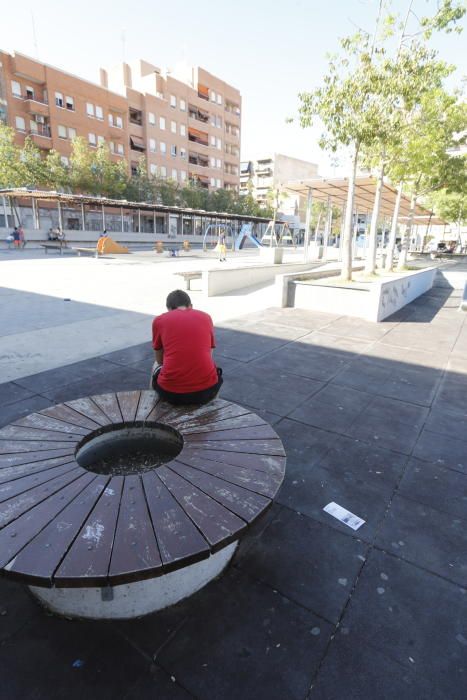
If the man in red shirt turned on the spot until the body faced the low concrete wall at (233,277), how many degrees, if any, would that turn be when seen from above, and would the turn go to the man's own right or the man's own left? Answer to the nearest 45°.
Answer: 0° — they already face it

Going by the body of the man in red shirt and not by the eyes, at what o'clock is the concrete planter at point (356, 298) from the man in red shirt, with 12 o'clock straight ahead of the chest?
The concrete planter is roughly at 1 o'clock from the man in red shirt.

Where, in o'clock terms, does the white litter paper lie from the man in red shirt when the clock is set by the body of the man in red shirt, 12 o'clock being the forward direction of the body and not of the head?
The white litter paper is roughly at 4 o'clock from the man in red shirt.

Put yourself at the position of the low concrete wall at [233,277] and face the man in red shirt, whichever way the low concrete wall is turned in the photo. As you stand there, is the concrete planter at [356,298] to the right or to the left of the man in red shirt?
left

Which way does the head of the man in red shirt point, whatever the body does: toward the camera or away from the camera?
away from the camera

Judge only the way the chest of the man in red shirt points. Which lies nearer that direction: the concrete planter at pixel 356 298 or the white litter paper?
the concrete planter

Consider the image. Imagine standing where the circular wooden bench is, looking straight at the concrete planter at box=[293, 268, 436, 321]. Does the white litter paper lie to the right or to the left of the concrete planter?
right

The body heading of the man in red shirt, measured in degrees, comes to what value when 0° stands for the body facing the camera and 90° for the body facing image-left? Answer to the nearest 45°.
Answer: approximately 180°
